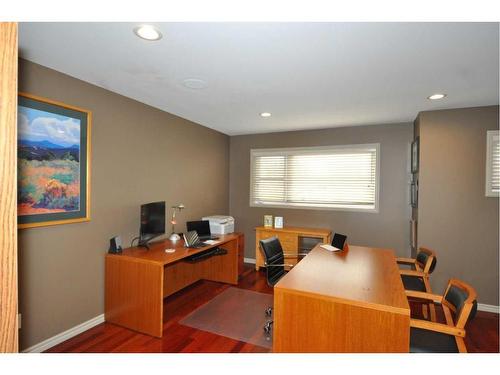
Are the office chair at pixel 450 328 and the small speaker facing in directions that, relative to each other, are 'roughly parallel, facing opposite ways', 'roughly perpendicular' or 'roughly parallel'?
roughly parallel, facing opposite ways

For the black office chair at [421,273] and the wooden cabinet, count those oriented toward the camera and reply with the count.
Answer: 1

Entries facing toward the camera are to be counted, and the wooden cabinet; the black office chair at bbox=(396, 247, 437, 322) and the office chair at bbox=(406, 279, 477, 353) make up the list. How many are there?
1

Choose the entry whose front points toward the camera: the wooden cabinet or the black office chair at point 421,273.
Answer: the wooden cabinet

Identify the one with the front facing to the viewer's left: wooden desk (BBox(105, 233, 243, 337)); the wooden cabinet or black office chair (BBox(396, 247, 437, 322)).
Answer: the black office chair

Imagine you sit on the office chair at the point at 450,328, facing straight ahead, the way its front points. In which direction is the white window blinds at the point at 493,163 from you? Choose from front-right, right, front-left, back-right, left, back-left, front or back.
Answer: right

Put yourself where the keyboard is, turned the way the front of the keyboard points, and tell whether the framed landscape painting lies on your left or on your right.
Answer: on your right

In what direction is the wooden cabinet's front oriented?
toward the camera

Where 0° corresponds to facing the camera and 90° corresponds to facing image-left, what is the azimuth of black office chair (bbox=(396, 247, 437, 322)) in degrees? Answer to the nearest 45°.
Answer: approximately 90°

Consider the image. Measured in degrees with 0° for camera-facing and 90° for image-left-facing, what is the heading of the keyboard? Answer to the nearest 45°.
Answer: approximately 315°

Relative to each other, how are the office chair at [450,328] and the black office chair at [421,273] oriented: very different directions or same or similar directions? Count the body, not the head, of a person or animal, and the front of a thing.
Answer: same or similar directions

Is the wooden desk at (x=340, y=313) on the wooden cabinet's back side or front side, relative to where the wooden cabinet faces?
on the front side

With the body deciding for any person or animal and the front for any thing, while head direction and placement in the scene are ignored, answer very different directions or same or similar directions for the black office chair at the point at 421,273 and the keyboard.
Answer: very different directions

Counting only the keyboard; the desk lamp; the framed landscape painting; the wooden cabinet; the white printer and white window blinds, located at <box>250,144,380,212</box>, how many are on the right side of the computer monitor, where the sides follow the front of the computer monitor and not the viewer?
1

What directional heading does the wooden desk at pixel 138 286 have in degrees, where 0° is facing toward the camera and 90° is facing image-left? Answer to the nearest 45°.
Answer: approximately 315°

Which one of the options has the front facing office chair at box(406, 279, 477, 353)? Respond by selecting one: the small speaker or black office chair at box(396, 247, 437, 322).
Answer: the small speaker

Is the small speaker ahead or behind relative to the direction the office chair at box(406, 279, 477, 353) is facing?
ahead

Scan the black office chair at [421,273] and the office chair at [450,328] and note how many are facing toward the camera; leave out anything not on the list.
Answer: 0

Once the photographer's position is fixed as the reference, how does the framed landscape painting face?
facing the viewer and to the right of the viewer

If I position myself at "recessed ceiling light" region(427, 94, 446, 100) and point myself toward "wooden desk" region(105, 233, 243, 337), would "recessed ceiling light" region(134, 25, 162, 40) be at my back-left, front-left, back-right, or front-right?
front-left
